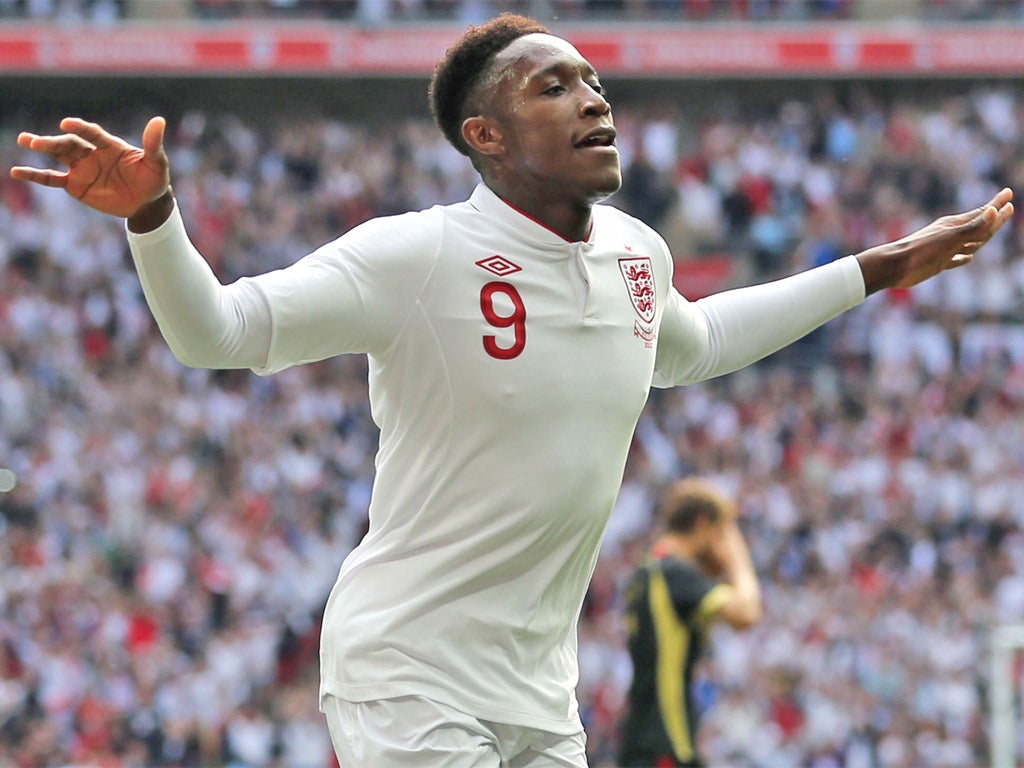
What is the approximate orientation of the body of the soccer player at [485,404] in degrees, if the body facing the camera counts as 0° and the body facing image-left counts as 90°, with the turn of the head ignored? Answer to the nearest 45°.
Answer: approximately 315°
